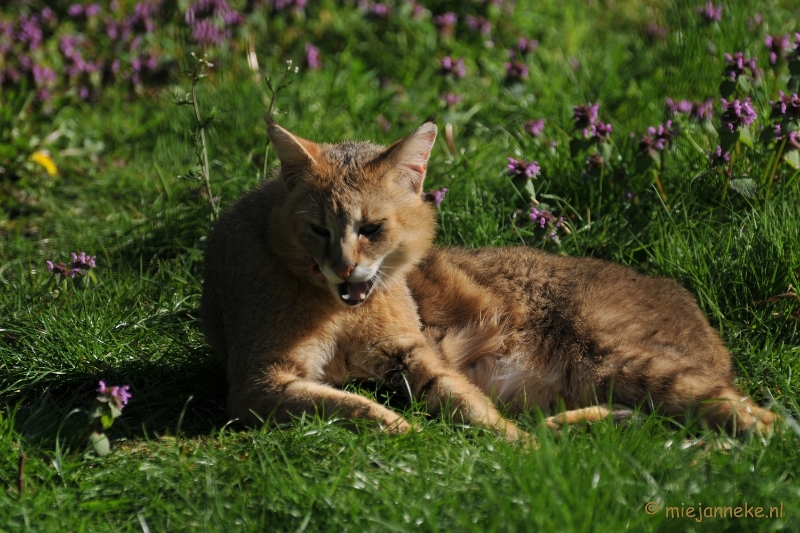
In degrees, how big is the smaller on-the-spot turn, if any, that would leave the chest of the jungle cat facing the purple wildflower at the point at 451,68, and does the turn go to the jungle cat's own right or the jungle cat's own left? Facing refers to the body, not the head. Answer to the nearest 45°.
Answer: approximately 135° to the jungle cat's own right

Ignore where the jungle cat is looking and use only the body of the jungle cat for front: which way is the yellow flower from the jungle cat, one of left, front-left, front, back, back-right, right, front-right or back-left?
right

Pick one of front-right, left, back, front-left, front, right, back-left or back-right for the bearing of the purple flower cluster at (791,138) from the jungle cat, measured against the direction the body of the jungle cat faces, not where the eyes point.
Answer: back

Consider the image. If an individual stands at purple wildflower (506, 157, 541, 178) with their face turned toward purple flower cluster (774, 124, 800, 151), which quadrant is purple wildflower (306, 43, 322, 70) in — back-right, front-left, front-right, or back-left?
back-left

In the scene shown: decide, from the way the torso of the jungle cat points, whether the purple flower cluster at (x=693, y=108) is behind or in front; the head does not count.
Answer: behind

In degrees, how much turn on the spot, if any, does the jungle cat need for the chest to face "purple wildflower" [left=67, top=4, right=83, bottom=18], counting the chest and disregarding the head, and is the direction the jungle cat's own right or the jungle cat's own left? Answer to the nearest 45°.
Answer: approximately 90° to the jungle cat's own right

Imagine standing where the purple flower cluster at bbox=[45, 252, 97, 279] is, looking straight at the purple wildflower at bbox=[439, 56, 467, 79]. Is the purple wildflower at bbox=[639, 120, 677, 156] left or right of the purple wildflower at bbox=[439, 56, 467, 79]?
right

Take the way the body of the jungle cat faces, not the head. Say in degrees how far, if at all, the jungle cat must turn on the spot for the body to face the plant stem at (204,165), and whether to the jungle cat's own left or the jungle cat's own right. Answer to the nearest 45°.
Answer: approximately 90° to the jungle cat's own right

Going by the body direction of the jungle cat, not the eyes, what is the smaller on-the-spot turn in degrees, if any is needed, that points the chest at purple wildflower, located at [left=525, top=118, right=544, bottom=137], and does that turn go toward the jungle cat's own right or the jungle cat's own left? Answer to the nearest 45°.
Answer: approximately 135° to the jungle cat's own right

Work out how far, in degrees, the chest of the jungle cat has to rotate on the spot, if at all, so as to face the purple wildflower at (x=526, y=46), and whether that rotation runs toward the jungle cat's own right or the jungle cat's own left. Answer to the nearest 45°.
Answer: approximately 135° to the jungle cat's own right

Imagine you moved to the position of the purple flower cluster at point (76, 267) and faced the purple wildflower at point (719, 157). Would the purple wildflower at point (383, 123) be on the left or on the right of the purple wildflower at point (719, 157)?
left

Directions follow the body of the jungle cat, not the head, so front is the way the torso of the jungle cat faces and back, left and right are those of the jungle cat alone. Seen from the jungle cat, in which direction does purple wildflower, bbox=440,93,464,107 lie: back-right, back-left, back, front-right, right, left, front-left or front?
back-right
